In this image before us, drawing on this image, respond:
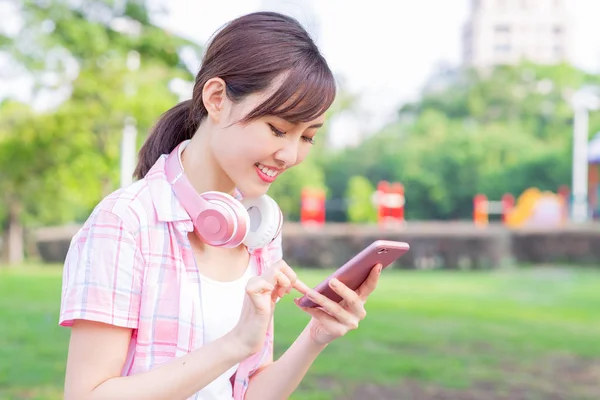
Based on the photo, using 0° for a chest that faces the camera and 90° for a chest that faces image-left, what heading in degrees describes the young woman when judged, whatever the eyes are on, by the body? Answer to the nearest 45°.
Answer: approximately 315°

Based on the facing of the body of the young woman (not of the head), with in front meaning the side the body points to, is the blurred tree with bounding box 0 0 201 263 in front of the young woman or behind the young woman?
behind

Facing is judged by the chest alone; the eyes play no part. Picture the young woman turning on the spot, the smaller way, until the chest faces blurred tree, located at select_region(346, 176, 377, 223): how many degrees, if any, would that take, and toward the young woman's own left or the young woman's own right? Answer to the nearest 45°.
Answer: approximately 135° to the young woman's own left

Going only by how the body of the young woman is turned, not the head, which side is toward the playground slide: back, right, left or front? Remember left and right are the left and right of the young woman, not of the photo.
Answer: left
